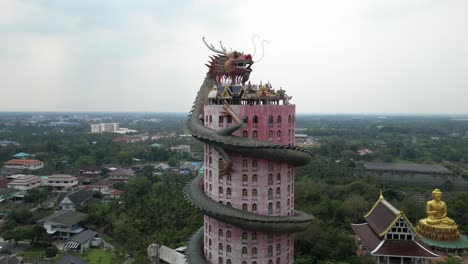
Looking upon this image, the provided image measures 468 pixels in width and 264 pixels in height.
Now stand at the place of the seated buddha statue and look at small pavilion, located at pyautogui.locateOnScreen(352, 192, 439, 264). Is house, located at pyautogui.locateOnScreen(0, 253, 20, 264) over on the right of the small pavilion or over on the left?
right

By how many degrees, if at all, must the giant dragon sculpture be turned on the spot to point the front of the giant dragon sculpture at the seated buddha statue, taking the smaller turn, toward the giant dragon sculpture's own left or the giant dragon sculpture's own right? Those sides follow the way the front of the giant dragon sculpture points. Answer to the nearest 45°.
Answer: approximately 45° to the giant dragon sculpture's own left

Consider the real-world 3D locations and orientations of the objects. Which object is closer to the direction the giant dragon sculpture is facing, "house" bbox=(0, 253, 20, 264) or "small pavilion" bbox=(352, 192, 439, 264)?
the small pavilion

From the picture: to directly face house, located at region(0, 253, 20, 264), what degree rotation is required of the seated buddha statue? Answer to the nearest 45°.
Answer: approximately 90° to its right

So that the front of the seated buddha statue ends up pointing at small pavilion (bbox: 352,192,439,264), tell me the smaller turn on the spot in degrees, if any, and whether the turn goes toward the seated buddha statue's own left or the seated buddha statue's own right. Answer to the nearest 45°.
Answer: approximately 45° to the seated buddha statue's own right

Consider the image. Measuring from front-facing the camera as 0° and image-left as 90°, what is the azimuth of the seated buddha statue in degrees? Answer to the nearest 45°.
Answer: approximately 315°

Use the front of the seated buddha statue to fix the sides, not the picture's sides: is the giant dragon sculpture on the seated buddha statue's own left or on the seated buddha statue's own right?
on the seated buddha statue's own right
